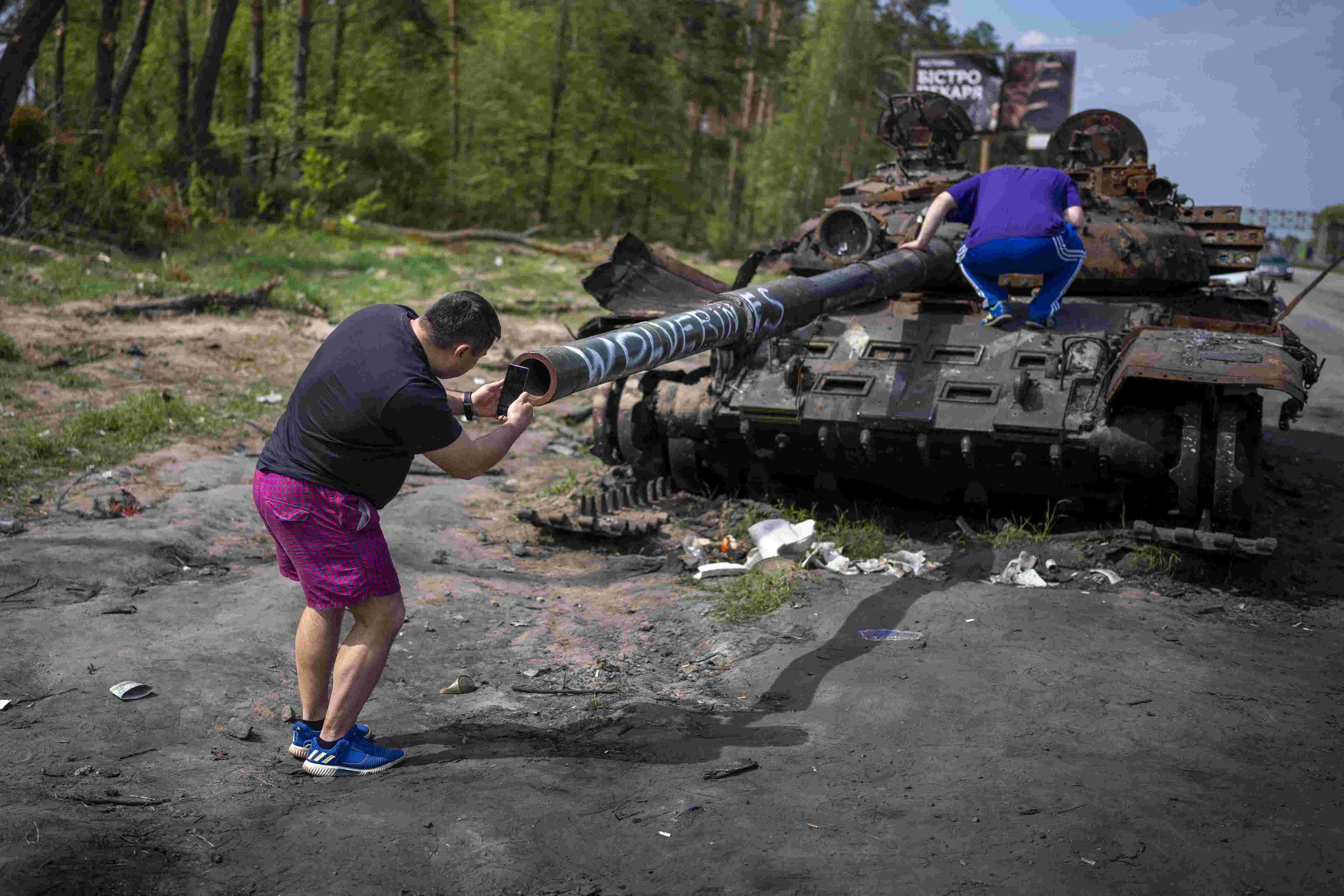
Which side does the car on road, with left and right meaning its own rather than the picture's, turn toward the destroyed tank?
front

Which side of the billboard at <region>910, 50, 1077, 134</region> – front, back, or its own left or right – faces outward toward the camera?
front

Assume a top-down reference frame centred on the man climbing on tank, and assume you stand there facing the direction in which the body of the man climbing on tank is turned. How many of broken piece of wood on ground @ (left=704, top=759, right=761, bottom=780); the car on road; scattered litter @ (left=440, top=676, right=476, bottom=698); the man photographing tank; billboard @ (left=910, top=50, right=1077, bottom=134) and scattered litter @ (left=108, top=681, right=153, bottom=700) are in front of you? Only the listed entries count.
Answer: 2

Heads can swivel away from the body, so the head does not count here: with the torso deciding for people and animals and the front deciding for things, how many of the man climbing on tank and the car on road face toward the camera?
1

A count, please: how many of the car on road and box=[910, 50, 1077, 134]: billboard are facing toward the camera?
2

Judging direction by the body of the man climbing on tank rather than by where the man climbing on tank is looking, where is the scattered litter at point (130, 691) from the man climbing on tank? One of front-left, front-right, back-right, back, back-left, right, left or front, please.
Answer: back-left

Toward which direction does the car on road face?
toward the camera

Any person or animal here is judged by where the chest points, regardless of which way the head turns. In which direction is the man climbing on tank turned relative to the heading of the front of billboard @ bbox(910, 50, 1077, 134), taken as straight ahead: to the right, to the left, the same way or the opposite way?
the opposite way

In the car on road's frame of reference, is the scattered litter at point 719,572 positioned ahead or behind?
ahead

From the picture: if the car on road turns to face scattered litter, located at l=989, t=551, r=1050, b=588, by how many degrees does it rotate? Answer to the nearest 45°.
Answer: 0° — it already faces it

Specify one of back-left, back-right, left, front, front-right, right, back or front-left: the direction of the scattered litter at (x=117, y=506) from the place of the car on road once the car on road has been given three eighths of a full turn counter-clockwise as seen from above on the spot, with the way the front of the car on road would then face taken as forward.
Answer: back-right

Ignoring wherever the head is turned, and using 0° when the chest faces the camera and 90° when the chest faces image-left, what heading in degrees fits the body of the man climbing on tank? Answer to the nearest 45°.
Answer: approximately 180°

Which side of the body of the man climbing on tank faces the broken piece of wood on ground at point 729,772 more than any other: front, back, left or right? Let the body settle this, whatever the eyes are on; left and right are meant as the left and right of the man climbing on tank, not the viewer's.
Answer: back

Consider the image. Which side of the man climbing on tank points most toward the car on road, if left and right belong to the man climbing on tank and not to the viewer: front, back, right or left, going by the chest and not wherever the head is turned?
front

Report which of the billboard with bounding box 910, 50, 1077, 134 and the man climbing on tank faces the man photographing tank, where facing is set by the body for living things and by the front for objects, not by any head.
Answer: the billboard
